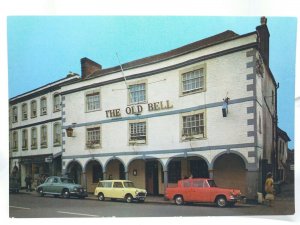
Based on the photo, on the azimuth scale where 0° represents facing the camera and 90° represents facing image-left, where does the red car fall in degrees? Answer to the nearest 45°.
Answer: approximately 315°

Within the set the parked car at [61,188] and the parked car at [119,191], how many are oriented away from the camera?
0

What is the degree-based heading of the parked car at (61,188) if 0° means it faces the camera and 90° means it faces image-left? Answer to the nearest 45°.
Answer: approximately 315°

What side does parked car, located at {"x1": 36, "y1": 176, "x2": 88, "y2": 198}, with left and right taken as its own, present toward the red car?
front

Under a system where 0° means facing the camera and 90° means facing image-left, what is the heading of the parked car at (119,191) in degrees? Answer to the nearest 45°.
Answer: approximately 315°
